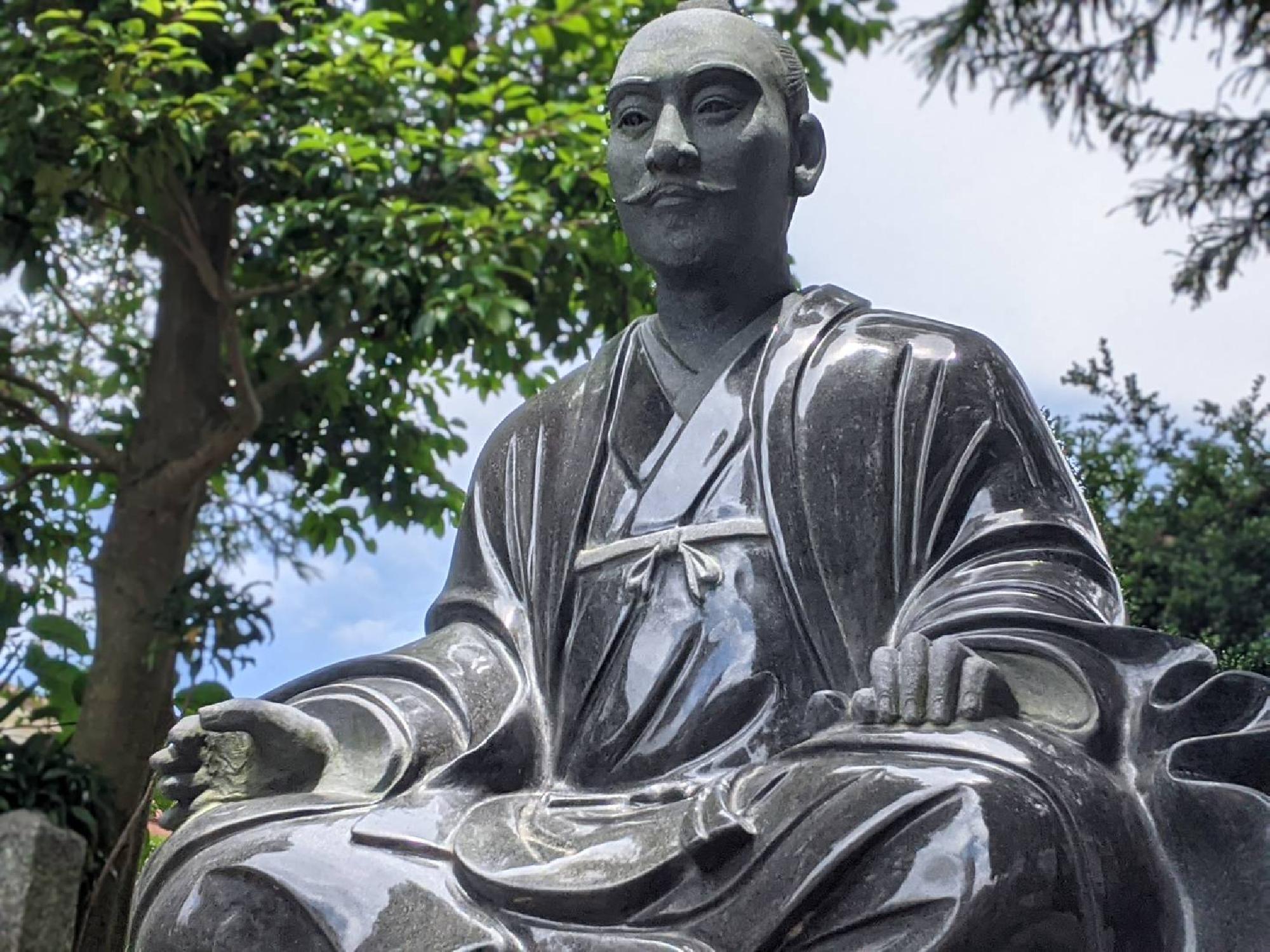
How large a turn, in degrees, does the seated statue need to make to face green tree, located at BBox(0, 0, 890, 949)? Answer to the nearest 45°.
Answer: approximately 90° to its right

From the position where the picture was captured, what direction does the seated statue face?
facing the viewer and to the left of the viewer

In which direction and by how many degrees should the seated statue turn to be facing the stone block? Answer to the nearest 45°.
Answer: approximately 90° to its right
